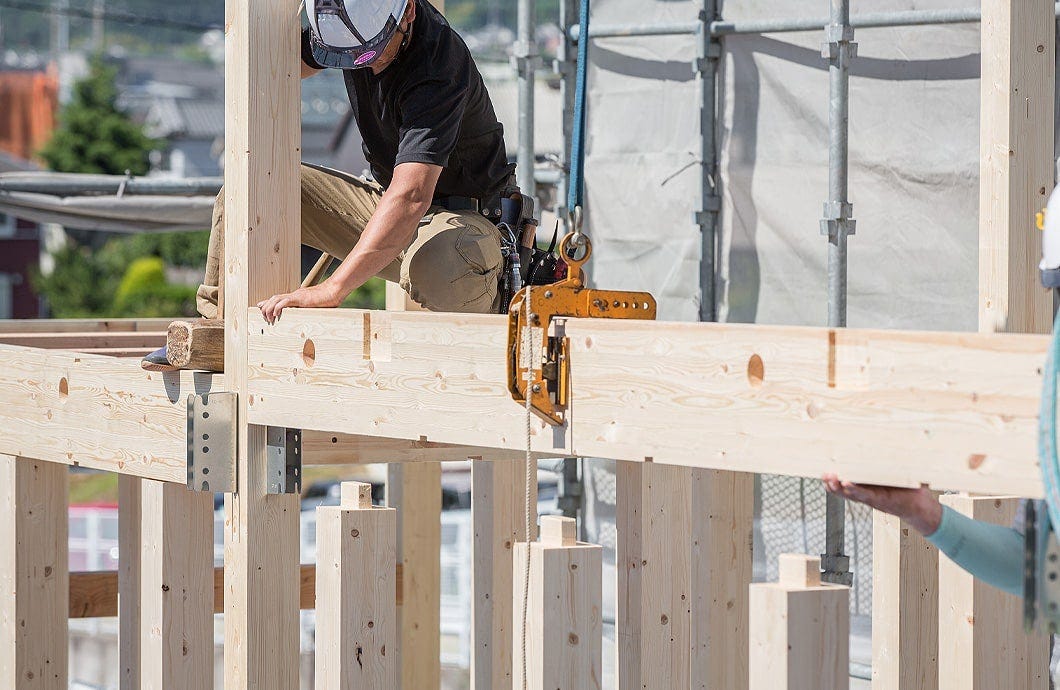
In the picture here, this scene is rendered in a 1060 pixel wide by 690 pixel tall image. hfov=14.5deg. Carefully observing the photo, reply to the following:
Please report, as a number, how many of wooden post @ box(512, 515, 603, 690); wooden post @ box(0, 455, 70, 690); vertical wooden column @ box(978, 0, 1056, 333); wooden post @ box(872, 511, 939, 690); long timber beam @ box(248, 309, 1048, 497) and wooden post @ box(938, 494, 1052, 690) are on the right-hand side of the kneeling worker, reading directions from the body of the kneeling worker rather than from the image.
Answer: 1

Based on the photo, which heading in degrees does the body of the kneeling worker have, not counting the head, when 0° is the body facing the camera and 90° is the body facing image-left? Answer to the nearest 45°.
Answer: approximately 45°

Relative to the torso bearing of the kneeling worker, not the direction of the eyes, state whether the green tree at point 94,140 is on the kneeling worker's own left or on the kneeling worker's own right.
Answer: on the kneeling worker's own right

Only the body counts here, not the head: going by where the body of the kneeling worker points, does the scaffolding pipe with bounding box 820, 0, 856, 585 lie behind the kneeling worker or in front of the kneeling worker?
behind

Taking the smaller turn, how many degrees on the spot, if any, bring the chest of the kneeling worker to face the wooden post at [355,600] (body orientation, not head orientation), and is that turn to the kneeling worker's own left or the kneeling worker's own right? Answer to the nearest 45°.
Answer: approximately 45° to the kneeling worker's own left

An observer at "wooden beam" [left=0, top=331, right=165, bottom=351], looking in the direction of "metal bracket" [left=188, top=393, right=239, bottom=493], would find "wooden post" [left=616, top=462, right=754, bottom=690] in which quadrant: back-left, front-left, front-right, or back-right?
front-left

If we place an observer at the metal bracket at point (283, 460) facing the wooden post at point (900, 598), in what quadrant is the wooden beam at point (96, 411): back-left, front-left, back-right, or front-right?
back-left

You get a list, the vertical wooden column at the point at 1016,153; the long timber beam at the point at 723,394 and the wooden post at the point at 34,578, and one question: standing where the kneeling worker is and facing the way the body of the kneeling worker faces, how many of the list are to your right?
1
